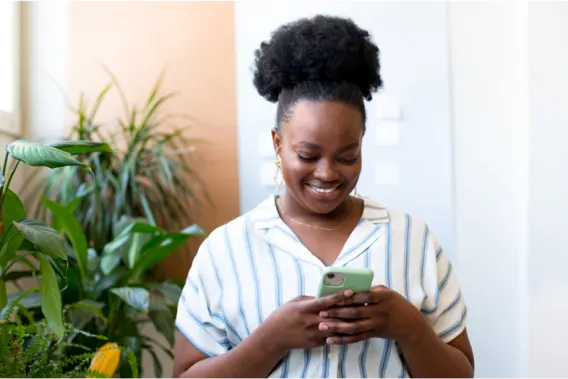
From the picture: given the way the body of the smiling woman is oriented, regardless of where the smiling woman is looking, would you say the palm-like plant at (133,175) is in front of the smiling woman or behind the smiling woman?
behind

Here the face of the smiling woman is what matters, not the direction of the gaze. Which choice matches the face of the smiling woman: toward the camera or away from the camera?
toward the camera

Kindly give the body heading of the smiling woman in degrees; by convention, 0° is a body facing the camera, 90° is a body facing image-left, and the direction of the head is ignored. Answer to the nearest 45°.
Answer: approximately 0°

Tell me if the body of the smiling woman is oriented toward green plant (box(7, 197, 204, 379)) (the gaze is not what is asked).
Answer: no
